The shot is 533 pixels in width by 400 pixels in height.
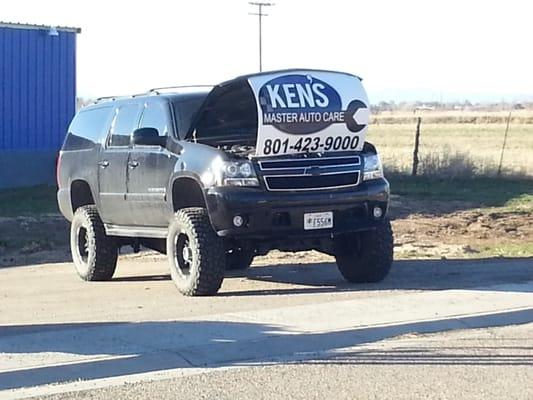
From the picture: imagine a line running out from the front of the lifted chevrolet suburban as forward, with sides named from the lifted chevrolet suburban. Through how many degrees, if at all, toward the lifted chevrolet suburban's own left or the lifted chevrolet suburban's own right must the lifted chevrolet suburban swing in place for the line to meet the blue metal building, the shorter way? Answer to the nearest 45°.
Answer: approximately 135° to the lifted chevrolet suburban's own left

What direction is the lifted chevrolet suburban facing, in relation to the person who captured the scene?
facing the viewer and to the right of the viewer

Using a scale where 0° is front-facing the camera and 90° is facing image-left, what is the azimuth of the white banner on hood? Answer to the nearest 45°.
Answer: approximately 0°

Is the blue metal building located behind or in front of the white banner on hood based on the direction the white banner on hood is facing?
behind
